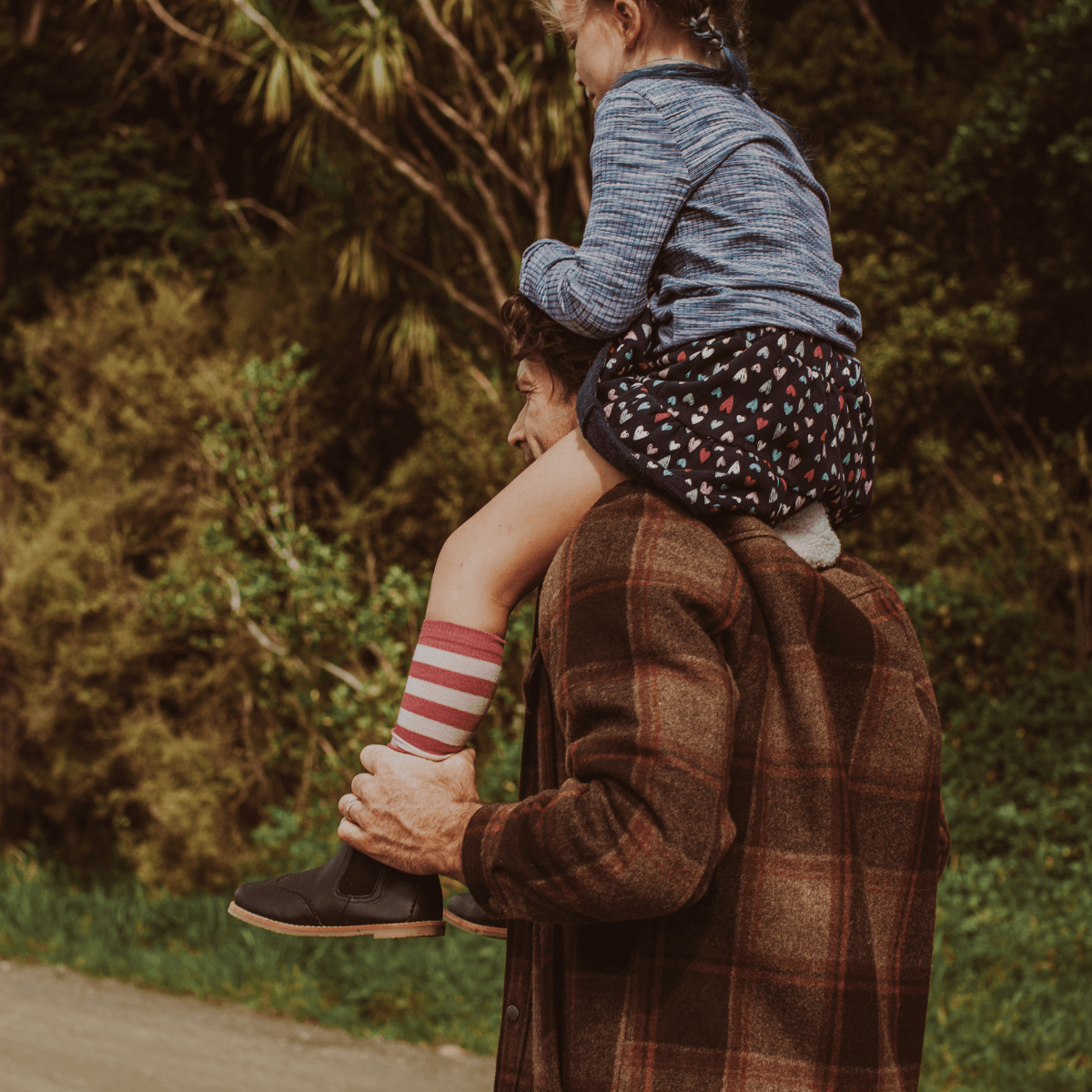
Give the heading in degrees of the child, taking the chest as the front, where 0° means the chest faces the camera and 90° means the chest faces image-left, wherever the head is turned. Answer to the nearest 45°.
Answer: approximately 135°

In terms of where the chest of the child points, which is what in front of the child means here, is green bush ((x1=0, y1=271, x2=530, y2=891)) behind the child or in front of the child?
in front
